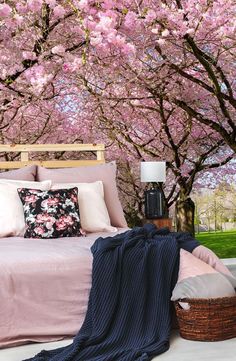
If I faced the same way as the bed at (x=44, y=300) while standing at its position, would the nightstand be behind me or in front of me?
behind

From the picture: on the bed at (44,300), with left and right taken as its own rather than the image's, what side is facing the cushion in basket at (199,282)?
left

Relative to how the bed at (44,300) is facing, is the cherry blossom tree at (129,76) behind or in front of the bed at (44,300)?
behind

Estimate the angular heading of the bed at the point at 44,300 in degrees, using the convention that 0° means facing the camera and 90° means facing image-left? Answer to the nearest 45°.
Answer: approximately 0°

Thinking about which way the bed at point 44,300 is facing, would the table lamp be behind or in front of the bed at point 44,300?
behind

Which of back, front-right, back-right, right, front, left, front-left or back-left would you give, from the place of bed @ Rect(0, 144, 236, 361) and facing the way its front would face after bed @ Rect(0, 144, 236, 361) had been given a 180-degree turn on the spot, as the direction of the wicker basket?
right
